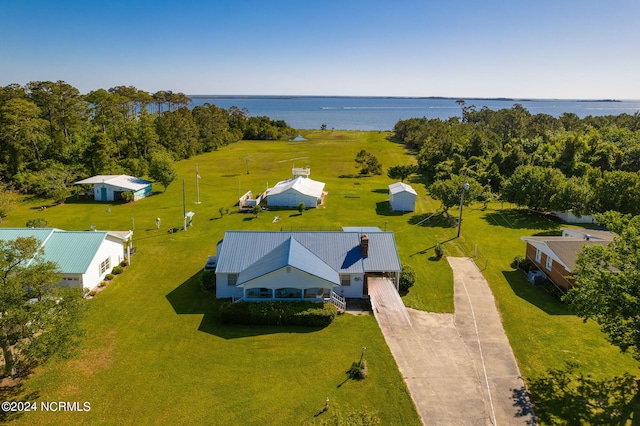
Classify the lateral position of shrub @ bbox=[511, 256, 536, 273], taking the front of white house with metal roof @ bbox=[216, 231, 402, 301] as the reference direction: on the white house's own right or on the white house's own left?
on the white house's own left

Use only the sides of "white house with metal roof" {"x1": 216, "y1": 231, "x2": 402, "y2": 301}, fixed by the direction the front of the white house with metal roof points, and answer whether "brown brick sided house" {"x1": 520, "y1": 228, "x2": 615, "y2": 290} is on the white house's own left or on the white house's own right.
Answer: on the white house's own left

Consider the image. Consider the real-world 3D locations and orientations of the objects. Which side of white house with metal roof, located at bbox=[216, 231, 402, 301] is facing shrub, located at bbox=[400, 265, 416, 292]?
left

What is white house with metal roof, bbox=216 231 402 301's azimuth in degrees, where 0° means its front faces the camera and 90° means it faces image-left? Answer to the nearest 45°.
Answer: approximately 0°

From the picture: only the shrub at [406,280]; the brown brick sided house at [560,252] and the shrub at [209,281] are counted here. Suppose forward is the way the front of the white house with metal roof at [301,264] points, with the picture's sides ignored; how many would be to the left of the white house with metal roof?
2

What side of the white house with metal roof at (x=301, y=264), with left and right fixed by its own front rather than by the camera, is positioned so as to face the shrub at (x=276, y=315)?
front

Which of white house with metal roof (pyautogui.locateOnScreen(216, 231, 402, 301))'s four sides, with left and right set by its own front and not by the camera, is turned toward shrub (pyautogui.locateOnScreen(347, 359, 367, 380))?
front

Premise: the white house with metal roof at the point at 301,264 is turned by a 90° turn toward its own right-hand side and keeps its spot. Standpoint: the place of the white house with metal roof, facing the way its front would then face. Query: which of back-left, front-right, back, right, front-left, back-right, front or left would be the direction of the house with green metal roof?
front
